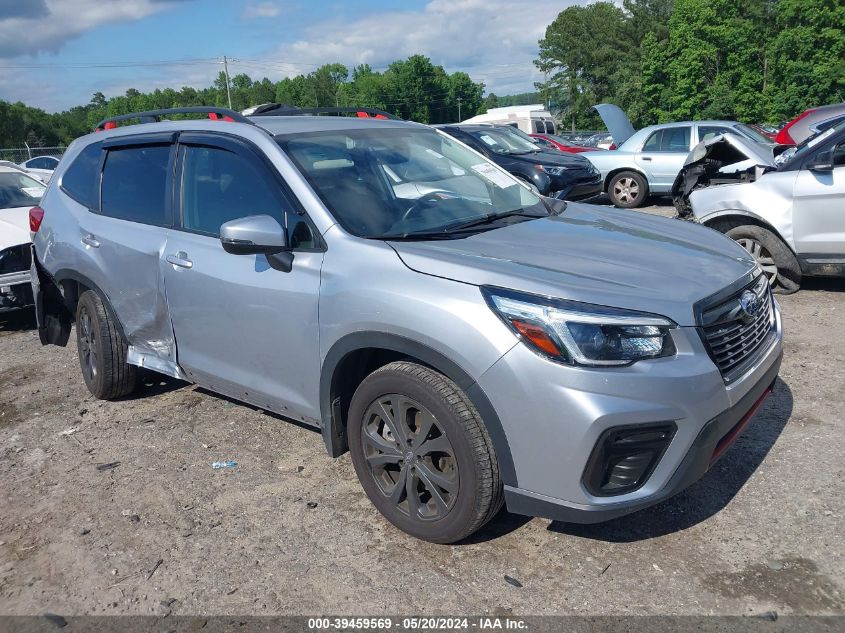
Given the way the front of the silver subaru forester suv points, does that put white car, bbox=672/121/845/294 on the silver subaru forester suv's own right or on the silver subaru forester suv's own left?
on the silver subaru forester suv's own left

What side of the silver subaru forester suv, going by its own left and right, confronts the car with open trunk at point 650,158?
left

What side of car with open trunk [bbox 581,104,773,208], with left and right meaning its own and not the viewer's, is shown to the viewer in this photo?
right

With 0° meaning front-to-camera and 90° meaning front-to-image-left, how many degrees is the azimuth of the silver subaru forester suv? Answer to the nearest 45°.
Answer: approximately 315°
